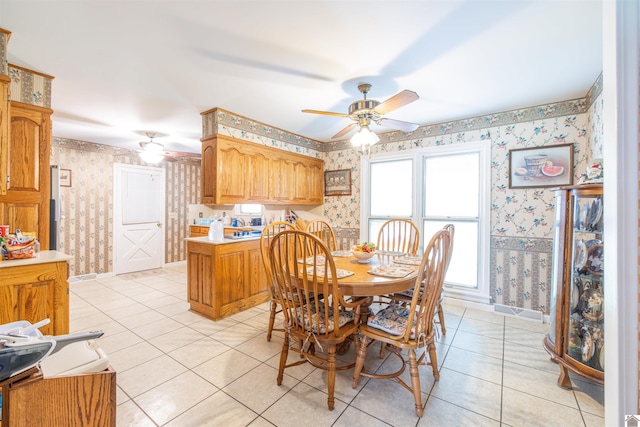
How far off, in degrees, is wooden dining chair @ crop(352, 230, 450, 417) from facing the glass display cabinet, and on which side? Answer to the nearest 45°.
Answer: approximately 90° to its right

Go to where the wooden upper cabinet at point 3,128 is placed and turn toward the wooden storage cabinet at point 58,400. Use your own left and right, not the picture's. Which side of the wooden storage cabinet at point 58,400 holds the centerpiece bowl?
left

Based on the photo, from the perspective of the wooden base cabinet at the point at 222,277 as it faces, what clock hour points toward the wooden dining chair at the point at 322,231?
The wooden dining chair is roughly at 10 o'clock from the wooden base cabinet.

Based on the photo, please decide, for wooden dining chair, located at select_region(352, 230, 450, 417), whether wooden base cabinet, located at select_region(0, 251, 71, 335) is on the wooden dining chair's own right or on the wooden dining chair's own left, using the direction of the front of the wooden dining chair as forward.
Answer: on the wooden dining chair's own left

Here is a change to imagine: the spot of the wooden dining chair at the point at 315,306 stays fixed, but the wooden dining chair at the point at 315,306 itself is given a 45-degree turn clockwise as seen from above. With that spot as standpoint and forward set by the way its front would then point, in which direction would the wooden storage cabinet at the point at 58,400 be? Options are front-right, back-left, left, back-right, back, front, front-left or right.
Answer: back-right

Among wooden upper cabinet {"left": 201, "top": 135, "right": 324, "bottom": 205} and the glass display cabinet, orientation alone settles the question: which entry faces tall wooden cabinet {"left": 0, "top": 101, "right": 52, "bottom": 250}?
the glass display cabinet

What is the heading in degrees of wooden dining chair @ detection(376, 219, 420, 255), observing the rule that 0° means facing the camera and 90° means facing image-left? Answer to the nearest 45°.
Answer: approximately 45°

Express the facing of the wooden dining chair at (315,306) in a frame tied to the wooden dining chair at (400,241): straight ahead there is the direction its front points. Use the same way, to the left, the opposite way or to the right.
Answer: the opposite way

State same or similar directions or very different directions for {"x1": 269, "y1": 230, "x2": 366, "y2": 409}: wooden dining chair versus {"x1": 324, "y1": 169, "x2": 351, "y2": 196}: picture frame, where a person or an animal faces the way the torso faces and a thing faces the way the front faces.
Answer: very different directions

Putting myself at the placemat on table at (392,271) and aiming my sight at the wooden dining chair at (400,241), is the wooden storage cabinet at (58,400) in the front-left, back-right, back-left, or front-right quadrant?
back-left
